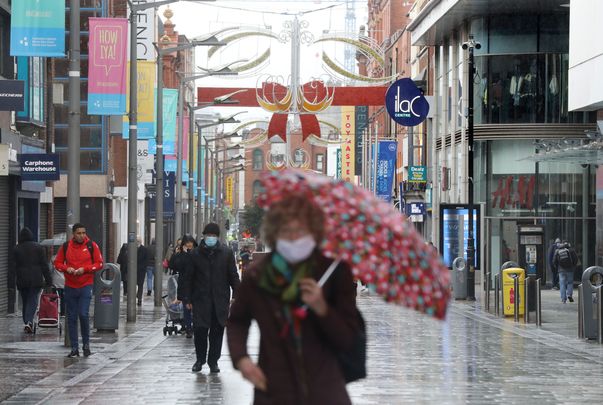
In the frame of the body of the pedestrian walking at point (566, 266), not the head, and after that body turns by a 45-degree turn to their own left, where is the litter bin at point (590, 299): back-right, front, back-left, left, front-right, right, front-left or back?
back-left

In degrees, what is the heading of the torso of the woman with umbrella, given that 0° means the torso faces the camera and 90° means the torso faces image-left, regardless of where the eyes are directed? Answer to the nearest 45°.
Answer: approximately 0°

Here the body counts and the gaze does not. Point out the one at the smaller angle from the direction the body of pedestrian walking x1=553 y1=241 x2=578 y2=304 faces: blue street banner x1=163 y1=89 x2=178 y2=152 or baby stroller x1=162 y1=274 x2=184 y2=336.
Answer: the blue street banner

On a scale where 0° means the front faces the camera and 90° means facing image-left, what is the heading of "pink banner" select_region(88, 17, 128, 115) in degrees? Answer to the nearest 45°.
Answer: approximately 0°

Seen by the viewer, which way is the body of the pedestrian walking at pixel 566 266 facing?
away from the camera

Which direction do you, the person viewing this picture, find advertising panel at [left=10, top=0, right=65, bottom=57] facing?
facing the viewer
